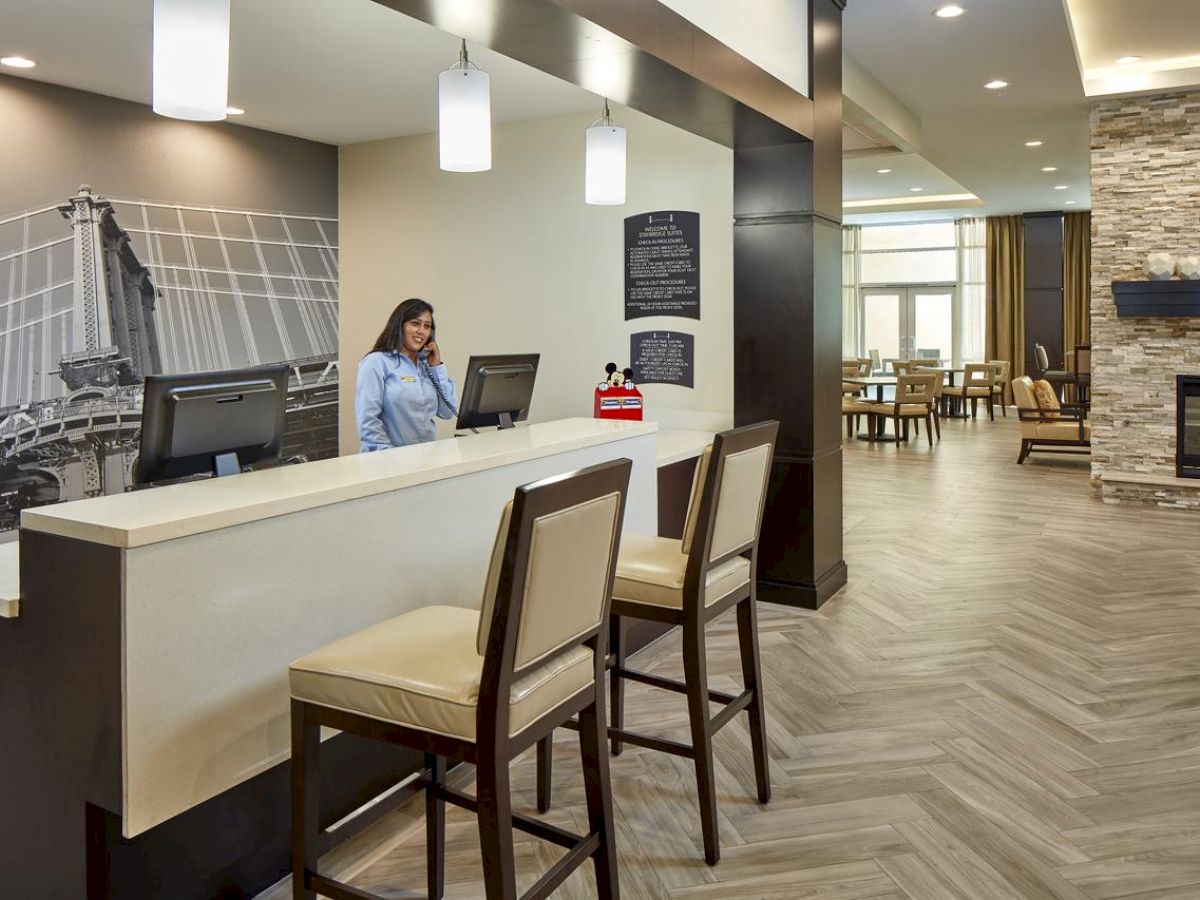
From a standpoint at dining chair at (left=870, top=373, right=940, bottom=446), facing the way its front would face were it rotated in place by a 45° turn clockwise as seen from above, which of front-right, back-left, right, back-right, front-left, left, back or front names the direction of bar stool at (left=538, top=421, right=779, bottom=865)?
back

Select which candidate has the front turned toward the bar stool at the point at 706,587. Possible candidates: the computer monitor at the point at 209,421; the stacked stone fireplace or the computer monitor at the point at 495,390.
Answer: the stacked stone fireplace

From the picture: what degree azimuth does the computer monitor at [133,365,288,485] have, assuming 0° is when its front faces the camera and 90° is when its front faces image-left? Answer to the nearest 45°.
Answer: approximately 135°

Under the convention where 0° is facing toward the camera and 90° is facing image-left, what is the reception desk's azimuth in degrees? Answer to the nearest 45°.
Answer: approximately 315°

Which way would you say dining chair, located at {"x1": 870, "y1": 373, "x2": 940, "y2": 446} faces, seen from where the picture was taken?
facing away from the viewer and to the left of the viewer

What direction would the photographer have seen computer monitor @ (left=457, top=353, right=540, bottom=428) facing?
facing away from the viewer and to the left of the viewer
